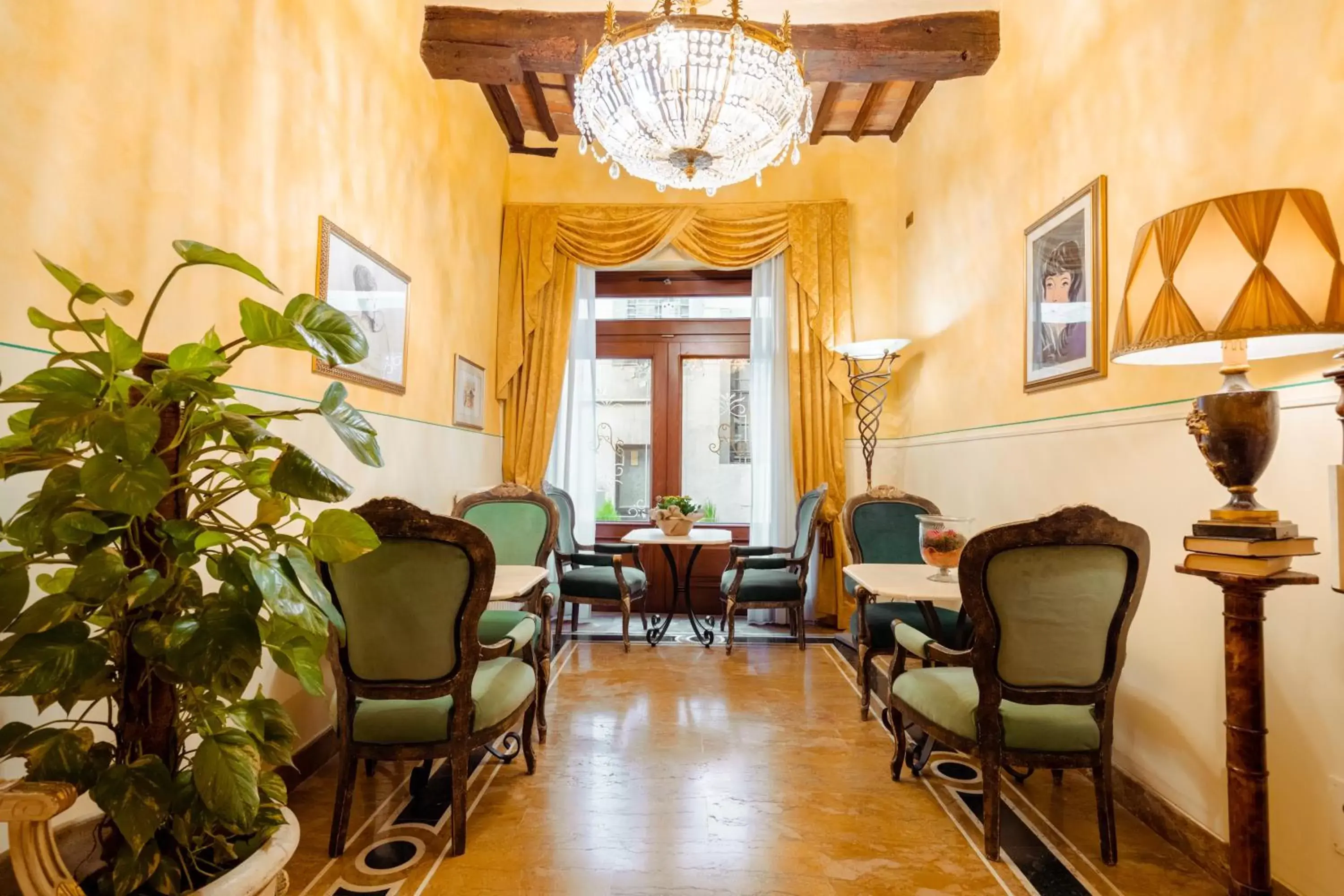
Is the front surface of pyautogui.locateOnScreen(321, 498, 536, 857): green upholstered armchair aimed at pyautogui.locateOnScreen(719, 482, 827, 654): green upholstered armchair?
yes

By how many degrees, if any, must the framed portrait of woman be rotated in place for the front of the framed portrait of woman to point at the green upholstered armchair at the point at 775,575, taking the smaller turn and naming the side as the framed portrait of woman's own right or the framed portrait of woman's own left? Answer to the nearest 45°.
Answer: approximately 90° to the framed portrait of woman's own right

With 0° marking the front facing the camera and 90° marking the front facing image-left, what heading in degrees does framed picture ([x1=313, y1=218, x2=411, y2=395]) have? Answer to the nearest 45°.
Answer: approximately 315°

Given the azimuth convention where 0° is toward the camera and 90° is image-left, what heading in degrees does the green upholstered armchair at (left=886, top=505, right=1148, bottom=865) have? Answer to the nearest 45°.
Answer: approximately 135°

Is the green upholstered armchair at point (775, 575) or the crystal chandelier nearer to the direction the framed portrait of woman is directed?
the crystal chandelier

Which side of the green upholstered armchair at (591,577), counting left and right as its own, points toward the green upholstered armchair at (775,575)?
front

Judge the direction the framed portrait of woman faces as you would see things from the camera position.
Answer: facing the viewer and to the left of the viewer

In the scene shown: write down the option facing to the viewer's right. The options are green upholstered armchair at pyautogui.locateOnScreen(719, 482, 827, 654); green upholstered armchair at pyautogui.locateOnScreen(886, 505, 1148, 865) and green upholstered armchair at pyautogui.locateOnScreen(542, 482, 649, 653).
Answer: green upholstered armchair at pyautogui.locateOnScreen(542, 482, 649, 653)

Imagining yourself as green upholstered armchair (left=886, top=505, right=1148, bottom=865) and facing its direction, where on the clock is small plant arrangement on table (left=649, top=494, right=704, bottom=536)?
The small plant arrangement on table is roughly at 12 o'clock from the green upholstered armchair.

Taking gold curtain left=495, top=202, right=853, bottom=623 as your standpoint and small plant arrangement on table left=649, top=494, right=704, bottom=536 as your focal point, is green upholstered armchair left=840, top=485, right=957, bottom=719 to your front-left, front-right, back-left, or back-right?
front-left

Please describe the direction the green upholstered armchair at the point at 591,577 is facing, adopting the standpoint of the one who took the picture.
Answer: facing to the right of the viewer

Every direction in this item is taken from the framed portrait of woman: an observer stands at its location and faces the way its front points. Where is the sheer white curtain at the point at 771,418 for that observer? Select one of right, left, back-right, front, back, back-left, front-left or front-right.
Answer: right

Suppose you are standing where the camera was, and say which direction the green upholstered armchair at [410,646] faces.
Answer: facing away from the viewer and to the right of the viewer

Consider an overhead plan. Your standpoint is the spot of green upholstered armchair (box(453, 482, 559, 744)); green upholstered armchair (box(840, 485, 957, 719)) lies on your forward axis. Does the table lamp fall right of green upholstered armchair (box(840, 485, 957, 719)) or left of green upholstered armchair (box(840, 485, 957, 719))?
right

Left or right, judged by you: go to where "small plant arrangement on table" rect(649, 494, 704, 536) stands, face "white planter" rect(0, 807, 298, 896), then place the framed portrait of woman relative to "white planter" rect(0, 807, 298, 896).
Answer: left

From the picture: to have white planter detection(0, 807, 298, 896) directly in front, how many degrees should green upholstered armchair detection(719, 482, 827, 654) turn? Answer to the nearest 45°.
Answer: approximately 90° to its left

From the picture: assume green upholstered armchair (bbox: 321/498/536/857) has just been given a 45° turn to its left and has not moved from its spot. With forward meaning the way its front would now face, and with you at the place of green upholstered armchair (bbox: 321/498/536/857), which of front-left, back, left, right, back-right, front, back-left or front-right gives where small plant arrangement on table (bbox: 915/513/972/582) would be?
right

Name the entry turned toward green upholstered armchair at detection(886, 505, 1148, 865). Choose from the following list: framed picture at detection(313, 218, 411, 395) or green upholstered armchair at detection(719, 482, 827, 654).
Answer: the framed picture

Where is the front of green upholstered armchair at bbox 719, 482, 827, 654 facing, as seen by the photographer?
facing to the left of the viewer
